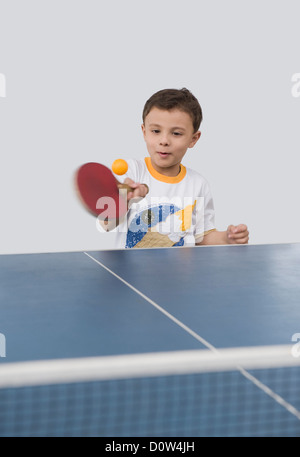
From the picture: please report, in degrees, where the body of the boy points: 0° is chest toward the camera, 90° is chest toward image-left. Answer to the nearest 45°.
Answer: approximately 0°

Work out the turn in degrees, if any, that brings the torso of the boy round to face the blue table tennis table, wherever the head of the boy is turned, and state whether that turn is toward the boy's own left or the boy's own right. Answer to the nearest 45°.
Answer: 0° — they already face it

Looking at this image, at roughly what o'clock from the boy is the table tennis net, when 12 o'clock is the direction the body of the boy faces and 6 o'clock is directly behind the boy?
The table tennis net is roughly at 12 o'clock from the boy.
